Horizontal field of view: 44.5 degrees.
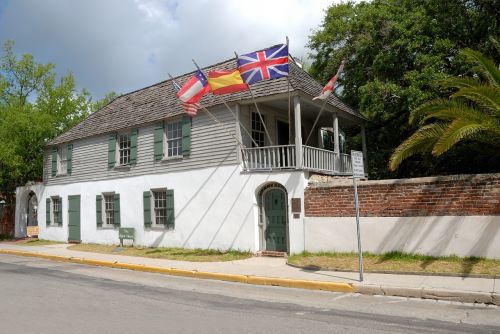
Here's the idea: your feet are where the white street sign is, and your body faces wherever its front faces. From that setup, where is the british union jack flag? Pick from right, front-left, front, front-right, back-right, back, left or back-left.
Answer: back-right

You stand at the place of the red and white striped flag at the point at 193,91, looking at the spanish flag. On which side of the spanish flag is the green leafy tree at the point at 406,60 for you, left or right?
left

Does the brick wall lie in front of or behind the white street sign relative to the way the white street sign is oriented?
behind

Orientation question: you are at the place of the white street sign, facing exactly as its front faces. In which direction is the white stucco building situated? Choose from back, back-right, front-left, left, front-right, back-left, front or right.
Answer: back-right

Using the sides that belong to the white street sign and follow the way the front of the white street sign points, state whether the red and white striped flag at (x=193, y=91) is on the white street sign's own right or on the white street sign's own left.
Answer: on the white street sign's own right

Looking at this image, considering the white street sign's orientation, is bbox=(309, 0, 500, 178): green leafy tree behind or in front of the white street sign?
behind

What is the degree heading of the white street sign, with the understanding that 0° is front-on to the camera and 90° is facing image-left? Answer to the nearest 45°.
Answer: approximately 0°
